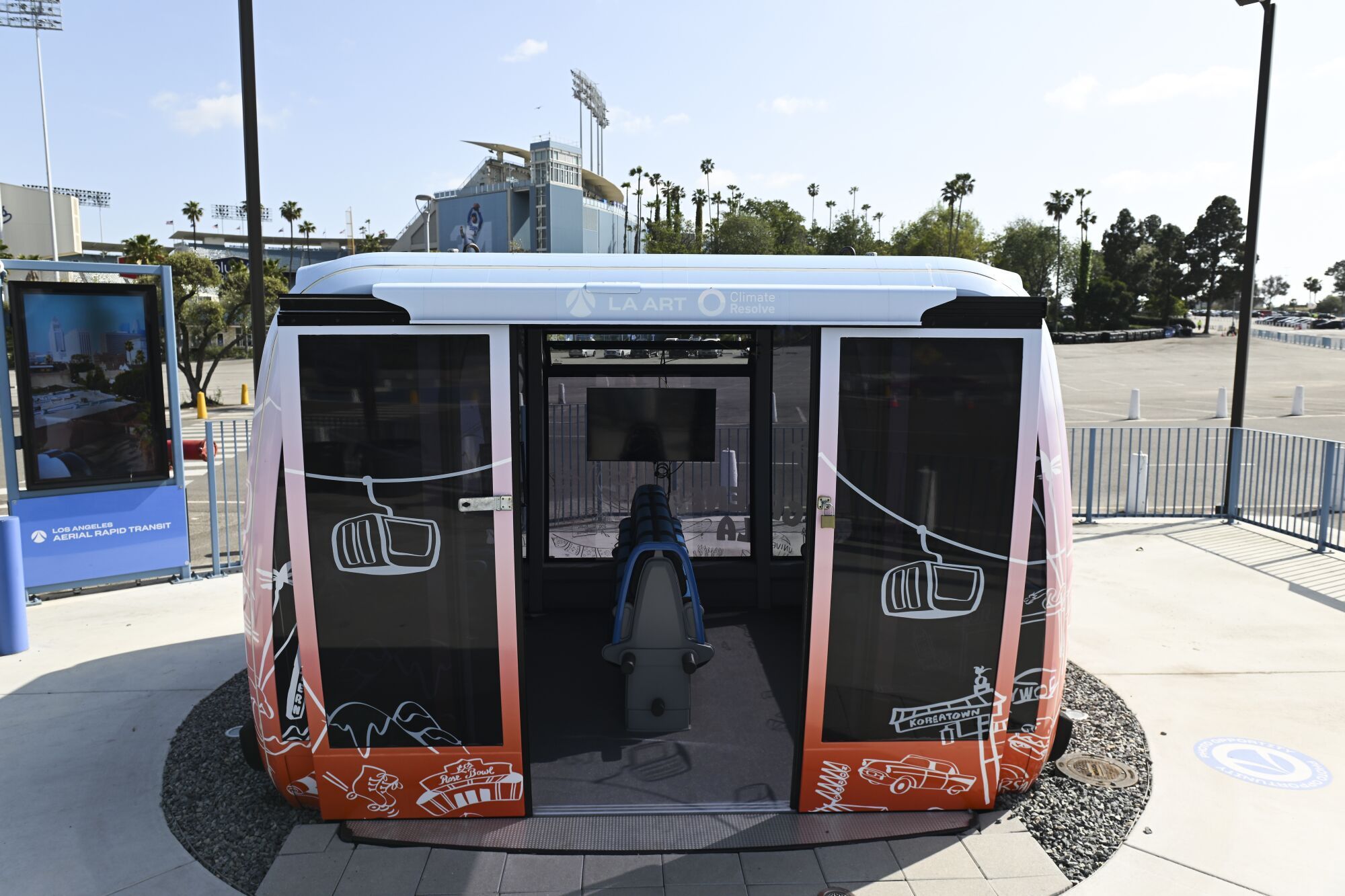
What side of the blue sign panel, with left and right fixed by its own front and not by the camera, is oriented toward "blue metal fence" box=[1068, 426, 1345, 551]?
left

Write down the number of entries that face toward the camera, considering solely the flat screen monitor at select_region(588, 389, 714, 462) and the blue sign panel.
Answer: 2

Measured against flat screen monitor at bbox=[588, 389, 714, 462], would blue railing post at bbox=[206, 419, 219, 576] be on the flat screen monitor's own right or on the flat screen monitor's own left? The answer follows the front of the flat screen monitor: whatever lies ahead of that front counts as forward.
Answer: on the flat screen monitor's own right

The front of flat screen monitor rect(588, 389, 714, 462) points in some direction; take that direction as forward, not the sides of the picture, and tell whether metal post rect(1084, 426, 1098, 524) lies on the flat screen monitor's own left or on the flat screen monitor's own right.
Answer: on the flat screen monitor's own left

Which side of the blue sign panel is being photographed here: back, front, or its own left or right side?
front

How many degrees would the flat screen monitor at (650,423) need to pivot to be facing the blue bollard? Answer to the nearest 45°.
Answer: approximately 90° to its right

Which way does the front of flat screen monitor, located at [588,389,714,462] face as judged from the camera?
facing the viewer

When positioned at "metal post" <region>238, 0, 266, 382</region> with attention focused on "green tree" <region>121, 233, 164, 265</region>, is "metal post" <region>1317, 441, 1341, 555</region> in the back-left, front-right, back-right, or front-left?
back-right

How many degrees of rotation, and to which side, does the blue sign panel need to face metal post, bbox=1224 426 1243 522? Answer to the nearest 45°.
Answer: approximately 90° to its left

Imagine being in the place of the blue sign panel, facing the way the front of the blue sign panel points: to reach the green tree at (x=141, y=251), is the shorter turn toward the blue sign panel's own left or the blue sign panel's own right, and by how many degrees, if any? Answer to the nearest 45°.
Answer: approximately 180°
